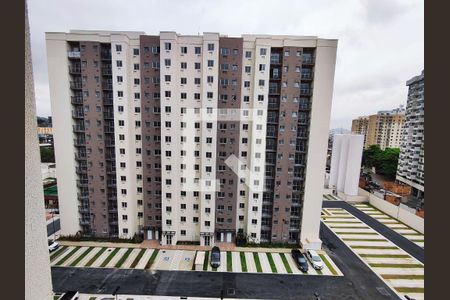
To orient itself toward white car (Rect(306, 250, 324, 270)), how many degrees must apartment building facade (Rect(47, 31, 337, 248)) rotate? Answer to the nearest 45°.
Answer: approximately 45° to its left

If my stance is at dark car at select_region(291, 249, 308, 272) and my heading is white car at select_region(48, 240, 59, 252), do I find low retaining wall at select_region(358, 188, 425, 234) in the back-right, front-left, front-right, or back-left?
back-right

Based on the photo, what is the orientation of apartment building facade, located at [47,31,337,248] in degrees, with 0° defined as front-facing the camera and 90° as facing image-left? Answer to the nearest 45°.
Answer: approximately 0°

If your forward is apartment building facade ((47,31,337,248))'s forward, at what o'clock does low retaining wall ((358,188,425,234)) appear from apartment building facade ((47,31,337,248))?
The low retaining wall is roughly at 9 o'clock from the apartment building facade.

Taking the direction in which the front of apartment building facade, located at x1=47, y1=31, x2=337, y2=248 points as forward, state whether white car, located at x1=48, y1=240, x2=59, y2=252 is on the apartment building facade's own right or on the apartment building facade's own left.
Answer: on the apartment building facade's own right
